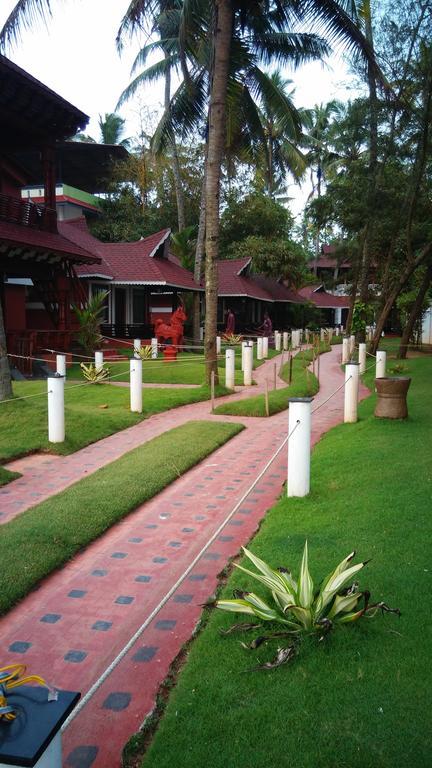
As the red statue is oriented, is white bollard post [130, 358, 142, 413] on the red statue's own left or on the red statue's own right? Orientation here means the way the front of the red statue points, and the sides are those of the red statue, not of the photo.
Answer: on the red statue's own right

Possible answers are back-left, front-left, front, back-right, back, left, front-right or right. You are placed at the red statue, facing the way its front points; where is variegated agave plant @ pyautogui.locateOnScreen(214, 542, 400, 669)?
front-right

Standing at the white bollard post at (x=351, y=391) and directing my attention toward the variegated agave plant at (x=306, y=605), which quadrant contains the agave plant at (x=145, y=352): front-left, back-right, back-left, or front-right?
back-right

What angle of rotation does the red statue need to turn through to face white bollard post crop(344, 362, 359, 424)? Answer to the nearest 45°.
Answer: approximately 45° to its right

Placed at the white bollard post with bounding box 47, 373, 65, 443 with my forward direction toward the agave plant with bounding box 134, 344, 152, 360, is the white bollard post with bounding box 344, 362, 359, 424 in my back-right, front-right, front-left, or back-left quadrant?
front-right

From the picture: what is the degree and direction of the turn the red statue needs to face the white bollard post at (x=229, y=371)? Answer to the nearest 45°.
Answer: approximately 45° to its right

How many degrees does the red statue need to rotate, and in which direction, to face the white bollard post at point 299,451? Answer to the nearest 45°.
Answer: approximately 45° to its right

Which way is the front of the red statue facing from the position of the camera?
facing the viewer and to the right of the viewer

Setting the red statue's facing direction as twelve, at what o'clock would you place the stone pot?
The stone pot is roughly at 1 o'clock from the red statue.

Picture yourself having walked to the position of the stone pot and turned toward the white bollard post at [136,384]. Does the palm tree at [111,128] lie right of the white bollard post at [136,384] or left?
right
